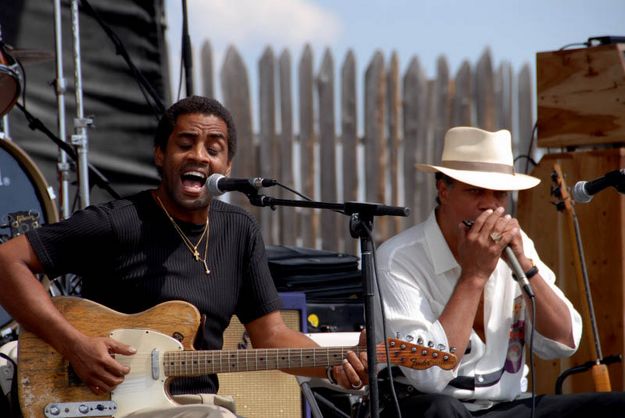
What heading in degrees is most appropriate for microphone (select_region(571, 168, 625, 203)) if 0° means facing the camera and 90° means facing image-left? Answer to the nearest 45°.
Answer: approximately 90°

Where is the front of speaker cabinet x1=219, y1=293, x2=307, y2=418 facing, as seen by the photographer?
facing the viewer

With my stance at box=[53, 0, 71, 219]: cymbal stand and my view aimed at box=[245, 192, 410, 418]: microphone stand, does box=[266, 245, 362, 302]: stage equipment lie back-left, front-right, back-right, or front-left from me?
front-left

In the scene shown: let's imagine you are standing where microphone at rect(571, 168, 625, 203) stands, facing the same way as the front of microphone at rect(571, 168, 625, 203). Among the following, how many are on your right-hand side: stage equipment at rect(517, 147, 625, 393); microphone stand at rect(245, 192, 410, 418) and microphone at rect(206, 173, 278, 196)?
1

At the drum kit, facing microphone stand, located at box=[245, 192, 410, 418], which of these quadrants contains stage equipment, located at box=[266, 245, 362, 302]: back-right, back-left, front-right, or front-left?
front-left

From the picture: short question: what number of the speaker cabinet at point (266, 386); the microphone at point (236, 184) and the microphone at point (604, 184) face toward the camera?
1

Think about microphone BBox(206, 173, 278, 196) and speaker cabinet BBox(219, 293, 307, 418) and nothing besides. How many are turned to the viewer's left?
1

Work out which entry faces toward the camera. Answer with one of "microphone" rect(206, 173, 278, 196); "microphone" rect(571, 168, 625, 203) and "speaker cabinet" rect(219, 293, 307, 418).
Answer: the speaker cabinet

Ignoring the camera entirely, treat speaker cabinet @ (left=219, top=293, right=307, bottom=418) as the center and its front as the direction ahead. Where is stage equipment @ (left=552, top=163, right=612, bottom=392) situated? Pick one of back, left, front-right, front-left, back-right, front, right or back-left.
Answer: left

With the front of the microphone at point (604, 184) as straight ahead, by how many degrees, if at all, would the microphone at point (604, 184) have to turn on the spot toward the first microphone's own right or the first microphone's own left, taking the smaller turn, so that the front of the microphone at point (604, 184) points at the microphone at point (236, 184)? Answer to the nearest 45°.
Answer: approximately 45° to the first microphone's own left

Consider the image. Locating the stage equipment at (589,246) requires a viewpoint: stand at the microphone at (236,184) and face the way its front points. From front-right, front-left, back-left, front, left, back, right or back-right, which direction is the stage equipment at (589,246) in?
back-right

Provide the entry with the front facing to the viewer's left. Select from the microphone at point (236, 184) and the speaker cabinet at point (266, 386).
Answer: the microphone

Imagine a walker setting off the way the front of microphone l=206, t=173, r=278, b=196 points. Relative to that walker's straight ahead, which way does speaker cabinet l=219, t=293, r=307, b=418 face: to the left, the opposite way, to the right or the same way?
to the left

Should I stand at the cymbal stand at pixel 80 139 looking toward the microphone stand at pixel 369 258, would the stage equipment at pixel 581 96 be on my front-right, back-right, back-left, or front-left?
front-left

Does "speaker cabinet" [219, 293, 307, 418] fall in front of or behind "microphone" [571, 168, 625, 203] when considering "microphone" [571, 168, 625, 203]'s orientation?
in front

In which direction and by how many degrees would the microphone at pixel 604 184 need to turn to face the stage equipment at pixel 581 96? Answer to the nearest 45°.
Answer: approximately 90° to its right

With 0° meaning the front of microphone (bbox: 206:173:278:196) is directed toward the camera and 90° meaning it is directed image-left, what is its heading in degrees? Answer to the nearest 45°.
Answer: approximately 90°
